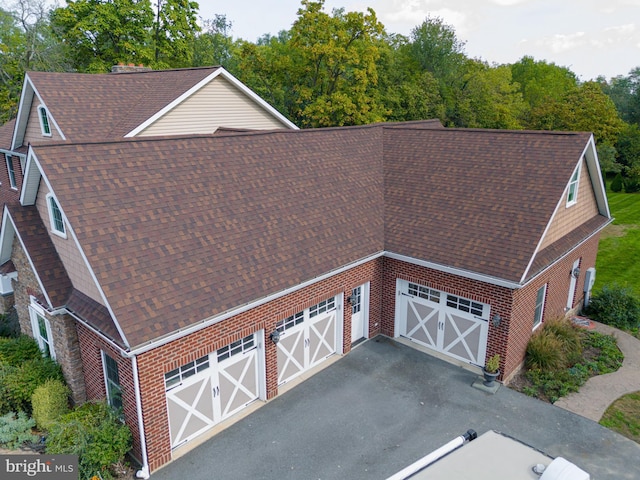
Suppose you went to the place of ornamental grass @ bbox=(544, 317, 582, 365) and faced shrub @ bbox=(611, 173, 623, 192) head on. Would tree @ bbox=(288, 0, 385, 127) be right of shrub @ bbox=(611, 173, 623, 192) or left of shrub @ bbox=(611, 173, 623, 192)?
left

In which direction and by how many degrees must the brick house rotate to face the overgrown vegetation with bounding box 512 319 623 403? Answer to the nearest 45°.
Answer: approximately 135° to its left

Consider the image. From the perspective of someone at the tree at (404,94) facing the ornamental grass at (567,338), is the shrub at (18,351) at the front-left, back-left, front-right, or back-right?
front-right

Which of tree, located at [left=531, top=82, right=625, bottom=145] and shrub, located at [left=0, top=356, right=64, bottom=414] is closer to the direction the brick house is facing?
the shrub

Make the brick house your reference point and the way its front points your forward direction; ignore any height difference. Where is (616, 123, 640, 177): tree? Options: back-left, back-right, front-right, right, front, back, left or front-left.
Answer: back

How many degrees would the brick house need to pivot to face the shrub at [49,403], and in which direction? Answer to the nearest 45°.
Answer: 0° — it already faces it

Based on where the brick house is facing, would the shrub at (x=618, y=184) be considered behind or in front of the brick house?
behind

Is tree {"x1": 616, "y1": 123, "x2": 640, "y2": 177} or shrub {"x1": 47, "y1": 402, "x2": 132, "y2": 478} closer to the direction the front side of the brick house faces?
the shrub

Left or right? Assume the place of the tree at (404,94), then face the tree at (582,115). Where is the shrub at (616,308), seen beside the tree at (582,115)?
right

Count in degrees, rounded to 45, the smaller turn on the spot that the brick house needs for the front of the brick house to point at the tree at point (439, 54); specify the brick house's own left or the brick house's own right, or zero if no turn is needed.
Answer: approximately 135° to the brick house's own right

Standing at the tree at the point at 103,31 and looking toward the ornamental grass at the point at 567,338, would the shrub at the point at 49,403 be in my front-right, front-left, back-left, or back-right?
front-right

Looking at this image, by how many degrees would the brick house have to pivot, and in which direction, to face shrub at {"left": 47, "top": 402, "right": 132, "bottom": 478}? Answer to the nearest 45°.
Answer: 0° — it already faces it

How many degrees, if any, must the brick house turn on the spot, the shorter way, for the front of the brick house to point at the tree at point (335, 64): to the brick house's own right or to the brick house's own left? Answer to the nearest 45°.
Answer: approximately 135° to the brick house's own right

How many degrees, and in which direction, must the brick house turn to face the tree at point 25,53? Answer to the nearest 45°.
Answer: approximately 90° to its right

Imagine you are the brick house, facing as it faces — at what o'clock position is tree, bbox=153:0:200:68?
The tree is roughly at 4 o'clock from the brick house.

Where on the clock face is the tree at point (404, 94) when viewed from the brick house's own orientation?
The tree is roughly at 5 o'clock from the brick house.

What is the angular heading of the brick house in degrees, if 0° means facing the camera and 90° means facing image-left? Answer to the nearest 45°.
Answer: approximately 45°

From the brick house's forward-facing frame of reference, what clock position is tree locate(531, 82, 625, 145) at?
The tree is roughly at 6 o'clock from the brick house.
